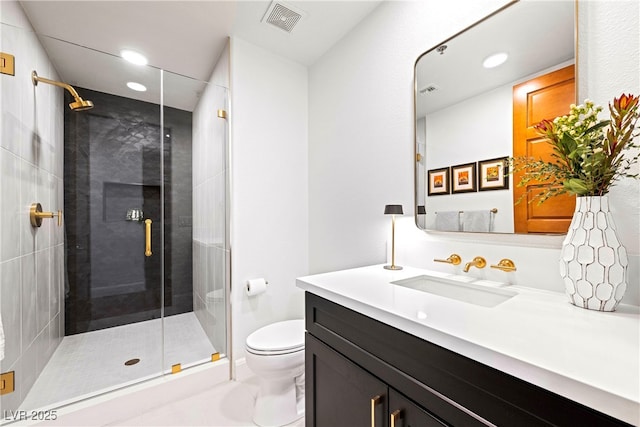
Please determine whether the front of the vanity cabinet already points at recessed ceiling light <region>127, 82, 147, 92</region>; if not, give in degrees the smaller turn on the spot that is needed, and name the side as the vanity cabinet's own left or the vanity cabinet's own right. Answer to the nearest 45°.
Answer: approximately 45° to the vanity cabinet's own right

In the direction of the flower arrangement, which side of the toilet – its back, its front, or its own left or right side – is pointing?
left

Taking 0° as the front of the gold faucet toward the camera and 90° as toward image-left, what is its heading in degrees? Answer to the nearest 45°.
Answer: approximately 45°

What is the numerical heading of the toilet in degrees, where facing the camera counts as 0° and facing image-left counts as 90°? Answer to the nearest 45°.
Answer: approximately 45°

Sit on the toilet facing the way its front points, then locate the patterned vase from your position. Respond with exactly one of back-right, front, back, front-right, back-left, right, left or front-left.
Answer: left

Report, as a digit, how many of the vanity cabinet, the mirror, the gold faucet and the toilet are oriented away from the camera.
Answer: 0

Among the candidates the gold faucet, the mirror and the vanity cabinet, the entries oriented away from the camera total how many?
0

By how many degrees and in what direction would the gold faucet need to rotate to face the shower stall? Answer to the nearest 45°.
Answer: approximately 45° to its right

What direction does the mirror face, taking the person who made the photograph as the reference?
facing the viewer and to the left of the viewer
